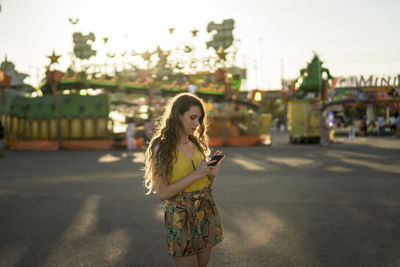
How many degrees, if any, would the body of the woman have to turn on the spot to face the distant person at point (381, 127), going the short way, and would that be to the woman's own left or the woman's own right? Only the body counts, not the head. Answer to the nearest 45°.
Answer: approximately 90° to the woman's own left

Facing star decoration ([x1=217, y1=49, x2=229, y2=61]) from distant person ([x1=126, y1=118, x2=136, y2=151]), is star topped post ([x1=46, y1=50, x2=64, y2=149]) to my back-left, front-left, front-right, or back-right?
back-left

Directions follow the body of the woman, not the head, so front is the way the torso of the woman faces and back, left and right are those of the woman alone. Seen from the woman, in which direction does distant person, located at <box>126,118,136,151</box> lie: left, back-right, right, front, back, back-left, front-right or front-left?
back-left

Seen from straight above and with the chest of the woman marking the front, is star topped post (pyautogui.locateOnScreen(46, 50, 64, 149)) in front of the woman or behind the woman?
behind

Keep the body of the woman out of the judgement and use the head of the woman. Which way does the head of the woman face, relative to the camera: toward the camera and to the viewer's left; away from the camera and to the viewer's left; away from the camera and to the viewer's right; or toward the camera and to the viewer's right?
toward the camera and to the viewer's right

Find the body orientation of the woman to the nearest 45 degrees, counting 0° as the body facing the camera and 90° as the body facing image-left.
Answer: approximately 315°

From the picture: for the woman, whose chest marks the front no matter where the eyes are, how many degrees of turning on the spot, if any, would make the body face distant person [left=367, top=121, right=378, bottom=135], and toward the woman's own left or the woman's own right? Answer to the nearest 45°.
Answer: approximately 90° to the woman's own left

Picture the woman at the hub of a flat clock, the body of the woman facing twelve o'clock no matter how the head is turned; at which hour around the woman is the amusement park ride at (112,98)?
The amusement park ride is roughly at 7 o'clock from the woman.
